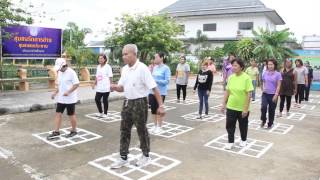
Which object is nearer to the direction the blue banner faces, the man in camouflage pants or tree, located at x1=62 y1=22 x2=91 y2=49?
the man in camouflage pants

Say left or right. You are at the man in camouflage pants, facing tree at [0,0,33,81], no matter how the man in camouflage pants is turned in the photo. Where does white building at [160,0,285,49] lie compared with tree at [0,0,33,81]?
right

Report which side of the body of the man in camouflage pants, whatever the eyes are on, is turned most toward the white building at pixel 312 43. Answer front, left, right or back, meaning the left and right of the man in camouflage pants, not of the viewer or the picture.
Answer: back

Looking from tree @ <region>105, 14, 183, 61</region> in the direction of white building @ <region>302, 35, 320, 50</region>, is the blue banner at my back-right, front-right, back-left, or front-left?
back-right

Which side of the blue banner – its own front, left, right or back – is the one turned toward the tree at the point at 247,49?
left

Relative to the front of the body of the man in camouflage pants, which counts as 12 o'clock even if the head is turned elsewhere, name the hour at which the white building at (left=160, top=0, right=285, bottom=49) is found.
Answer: The white building is roughly at 5 o'clock from the man in camouflage pants.

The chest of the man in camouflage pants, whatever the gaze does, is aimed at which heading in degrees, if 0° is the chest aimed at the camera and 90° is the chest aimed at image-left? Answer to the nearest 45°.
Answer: approximately 45°

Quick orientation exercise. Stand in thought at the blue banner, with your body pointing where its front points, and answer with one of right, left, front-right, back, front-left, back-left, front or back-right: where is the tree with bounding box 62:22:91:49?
back

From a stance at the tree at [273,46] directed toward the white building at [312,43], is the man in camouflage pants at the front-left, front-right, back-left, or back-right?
back-right

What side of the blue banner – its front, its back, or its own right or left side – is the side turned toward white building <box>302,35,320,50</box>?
left

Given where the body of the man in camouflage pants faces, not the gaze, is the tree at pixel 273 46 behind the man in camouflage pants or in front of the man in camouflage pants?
behind

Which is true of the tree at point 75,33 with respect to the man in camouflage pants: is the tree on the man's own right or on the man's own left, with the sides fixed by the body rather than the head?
on the man's own right

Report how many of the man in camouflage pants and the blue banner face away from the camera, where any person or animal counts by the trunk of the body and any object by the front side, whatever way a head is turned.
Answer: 0
